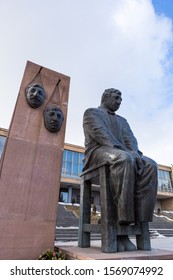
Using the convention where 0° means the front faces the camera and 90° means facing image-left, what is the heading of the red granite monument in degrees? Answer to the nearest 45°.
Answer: approximately 0°

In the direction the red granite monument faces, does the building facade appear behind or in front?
behind
